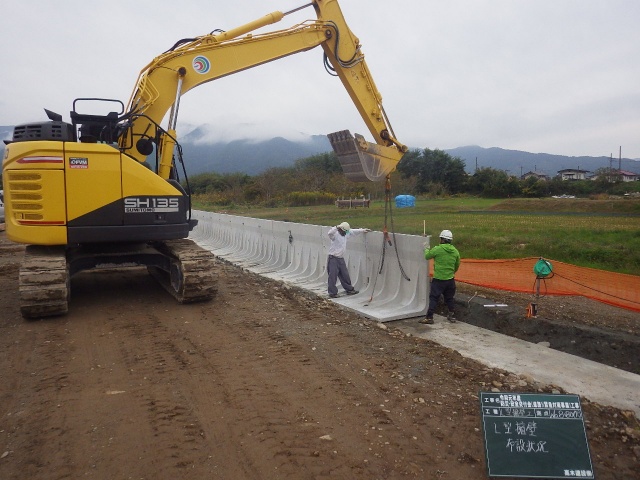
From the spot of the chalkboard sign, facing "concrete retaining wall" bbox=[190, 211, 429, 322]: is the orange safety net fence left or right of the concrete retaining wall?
right

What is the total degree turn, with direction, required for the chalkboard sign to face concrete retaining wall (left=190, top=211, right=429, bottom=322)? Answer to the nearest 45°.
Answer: approximately 135° to its right

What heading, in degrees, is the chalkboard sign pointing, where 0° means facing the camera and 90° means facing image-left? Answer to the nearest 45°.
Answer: approximately 0°

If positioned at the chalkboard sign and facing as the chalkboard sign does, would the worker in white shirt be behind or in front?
behind

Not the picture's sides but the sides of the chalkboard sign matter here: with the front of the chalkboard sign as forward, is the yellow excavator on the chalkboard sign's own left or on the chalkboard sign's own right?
on the chalkboard sign's own right

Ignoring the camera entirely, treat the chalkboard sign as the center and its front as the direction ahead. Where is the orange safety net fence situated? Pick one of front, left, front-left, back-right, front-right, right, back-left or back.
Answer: back
